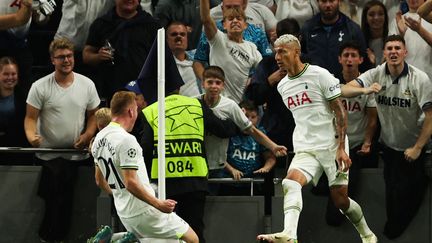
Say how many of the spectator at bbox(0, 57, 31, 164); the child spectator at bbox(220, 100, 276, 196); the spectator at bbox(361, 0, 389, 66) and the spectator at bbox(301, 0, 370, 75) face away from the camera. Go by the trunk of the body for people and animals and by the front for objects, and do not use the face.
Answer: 0

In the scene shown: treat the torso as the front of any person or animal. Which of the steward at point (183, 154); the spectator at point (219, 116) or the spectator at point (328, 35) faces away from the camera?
the steward at point (183, 154)

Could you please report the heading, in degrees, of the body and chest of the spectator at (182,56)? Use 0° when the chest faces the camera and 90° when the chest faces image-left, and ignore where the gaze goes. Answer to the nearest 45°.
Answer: approximately 0°

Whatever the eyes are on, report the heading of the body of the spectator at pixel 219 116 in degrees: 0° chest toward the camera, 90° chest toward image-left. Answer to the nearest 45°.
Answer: approximately 0°

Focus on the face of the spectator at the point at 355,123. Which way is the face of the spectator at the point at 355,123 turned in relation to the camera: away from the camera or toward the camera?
toward the camera

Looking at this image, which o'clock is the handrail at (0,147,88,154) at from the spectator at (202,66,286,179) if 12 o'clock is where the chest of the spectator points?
The handrail is roughly at 3 o'clock from the spectator.

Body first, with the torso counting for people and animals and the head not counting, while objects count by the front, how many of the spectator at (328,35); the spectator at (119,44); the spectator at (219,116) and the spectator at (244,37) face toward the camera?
4

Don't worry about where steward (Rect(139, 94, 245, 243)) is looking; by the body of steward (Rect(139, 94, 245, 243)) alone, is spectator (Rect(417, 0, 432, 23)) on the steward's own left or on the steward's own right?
on the steward's own right

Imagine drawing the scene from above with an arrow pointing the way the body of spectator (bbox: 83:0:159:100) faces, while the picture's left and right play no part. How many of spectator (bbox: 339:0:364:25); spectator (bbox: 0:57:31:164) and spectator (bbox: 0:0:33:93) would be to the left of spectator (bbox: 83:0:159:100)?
1

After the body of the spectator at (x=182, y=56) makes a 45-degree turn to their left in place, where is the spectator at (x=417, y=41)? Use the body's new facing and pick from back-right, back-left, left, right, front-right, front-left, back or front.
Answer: front-left

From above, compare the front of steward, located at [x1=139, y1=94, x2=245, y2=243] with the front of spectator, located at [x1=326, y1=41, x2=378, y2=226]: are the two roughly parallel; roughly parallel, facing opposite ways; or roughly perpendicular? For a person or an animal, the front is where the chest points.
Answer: roughly parallel, facing opposite ways

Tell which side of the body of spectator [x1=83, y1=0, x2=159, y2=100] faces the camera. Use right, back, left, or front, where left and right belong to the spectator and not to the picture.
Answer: front

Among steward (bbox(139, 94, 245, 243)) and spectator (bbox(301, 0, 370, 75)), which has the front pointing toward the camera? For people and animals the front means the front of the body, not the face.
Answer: spectator (bbox(301, 0, 370, 75))

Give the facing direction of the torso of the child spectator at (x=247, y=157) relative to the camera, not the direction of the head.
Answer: toward the camera

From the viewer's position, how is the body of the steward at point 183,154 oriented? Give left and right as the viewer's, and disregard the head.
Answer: facing away from the viewer
